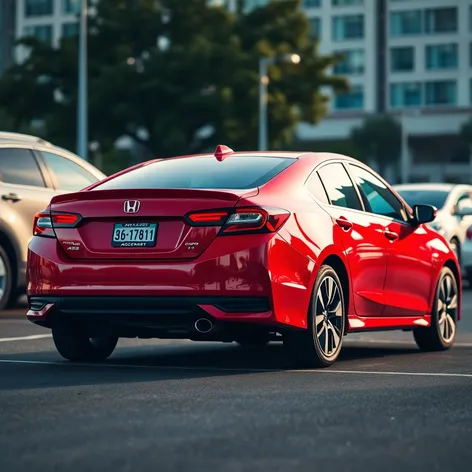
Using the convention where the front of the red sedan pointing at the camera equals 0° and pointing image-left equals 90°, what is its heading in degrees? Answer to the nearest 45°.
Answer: approximately 225°

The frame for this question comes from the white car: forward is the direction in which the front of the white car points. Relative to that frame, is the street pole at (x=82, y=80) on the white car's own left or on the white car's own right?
on the white car's own right

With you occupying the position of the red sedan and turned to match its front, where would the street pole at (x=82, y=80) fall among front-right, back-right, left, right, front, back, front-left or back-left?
front-left

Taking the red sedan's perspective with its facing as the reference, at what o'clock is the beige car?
The beige car is roughly at 10 o'clock from the red sedan.

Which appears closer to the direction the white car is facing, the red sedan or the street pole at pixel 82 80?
the red sedan

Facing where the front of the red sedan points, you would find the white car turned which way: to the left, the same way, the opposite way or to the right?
the opposite way

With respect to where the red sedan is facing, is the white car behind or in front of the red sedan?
in front
